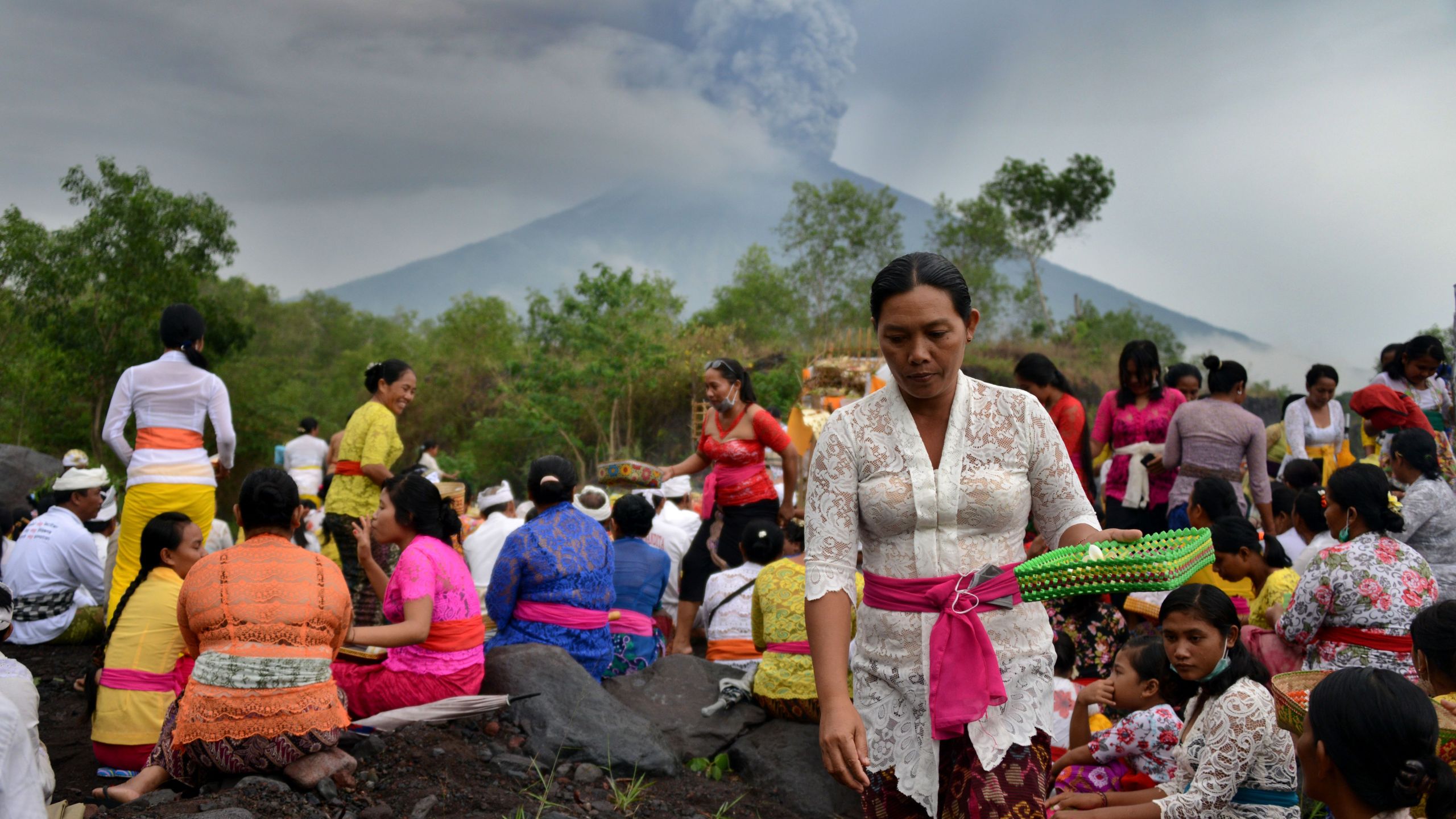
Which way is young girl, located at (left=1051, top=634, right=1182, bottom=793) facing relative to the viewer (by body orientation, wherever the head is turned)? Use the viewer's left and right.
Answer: facing to the left of the viewer

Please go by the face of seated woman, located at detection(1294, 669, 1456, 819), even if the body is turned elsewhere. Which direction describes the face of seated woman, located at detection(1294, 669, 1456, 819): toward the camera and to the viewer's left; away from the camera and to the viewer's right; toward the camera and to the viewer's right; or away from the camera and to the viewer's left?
away from the camera and to the viewer's left

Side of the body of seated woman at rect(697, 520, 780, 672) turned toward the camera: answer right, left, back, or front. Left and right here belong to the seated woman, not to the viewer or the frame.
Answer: back

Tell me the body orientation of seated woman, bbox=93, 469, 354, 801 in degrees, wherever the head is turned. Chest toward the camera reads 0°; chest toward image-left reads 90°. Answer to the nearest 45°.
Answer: approximately 180°

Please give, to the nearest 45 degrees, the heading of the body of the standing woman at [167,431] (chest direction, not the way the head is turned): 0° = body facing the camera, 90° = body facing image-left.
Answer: approximately 180°

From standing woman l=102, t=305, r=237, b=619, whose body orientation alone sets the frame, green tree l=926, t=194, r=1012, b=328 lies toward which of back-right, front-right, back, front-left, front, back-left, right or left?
front-right

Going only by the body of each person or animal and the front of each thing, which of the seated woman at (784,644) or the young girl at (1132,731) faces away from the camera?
the seated woman

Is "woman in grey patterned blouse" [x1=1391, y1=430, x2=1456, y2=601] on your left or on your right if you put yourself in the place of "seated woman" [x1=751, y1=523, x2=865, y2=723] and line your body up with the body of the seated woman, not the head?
on your right

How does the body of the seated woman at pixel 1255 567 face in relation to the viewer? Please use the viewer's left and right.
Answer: facing to the left of the viewer

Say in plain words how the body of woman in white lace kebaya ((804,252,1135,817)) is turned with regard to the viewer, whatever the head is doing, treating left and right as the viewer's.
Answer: facing the viewer

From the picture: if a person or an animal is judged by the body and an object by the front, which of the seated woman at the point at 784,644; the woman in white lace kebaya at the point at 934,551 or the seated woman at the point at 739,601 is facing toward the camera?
the woman in white lace kebaya

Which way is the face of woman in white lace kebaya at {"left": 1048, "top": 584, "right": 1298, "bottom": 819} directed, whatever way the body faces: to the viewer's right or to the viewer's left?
to the viewer's left

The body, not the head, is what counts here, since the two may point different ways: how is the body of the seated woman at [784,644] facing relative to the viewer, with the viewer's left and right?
facing away from the viewer

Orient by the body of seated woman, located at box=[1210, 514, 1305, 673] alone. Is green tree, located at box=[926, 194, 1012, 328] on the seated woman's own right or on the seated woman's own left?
on the seated woman's own right

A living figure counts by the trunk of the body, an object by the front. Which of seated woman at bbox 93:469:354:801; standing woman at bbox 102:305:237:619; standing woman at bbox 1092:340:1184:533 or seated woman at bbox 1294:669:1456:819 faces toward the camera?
standing woman at bbox 1092:340:1184:533

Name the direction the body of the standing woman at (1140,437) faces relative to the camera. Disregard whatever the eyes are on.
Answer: toward the camera

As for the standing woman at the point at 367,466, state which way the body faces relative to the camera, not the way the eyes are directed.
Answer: to the viewer's right

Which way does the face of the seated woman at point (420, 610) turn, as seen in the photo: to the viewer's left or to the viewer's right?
to the viewer's left

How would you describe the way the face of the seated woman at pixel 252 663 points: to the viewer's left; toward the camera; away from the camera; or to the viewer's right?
away from the camera
